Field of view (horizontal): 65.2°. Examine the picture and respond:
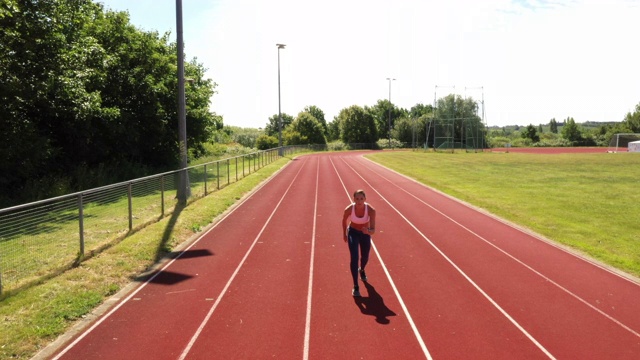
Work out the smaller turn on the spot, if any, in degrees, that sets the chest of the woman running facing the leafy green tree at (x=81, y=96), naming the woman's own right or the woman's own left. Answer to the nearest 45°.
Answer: approximately 135° to the woman's own right

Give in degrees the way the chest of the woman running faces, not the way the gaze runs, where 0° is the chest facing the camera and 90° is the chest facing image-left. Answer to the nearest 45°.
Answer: approximately 0°

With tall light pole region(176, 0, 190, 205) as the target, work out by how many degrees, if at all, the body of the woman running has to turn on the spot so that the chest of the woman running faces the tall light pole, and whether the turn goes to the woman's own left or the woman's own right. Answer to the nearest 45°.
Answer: approximately 135° to the woman's own right

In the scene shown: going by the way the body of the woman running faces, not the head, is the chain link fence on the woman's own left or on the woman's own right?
on the woman's own right
